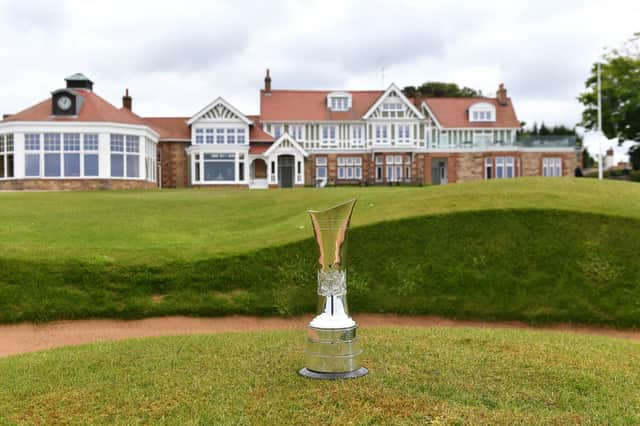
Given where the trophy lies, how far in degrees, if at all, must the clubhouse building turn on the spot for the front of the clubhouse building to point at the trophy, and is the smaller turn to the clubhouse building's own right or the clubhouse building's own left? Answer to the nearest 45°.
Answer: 0° — it already faces it

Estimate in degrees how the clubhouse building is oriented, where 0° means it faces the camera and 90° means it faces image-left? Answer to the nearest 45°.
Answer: approximately 0°

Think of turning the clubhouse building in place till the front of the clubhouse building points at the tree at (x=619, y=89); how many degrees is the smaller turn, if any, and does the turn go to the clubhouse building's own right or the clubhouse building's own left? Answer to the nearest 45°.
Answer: approximately 90° to the clubhouse building's own left

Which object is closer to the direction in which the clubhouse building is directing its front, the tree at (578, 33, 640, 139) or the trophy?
the trophy
